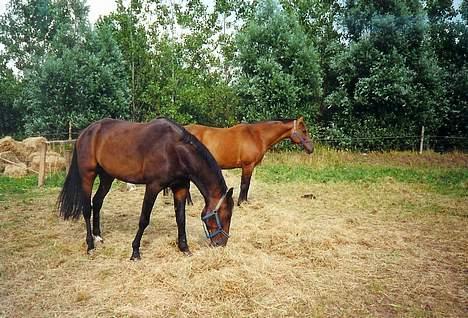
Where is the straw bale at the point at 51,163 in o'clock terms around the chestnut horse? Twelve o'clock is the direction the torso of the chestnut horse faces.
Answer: The straw bale is roughly at 7 o'clock from the chestnut horse.

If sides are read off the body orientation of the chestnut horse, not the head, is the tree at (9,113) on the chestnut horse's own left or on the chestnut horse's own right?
on the chestnut horse's own left

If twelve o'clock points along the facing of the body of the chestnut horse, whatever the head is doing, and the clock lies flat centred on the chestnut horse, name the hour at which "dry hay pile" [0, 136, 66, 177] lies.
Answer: The dry hay pile is roughly at 7 o'clock from the chestnut horse.

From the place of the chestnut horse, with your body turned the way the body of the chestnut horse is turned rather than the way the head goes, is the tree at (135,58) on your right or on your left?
on your left

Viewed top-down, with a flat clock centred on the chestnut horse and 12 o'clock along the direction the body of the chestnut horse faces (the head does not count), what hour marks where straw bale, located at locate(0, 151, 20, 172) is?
The straw bale is roughly at 7 o'clock from the chestnut horse.

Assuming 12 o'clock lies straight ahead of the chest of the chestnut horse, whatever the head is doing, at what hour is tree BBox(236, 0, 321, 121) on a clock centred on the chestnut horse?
The tree is roughly at 9 o'clock from the chestnut horse.

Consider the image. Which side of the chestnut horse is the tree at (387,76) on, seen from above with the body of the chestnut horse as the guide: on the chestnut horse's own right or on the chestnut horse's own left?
on the chestnut horse's own left

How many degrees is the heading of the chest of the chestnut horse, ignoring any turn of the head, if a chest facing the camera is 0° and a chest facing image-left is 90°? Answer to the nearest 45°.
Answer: approximately 270°

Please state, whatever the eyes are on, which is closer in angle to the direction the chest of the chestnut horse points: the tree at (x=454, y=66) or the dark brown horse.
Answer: the tree

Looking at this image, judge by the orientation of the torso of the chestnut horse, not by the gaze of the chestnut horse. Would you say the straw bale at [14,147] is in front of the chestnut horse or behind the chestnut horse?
behind

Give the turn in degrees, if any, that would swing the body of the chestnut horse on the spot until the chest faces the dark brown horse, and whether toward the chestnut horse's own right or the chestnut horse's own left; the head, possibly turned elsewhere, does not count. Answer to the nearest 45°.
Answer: approximately 90° to the chestnut horse's own right

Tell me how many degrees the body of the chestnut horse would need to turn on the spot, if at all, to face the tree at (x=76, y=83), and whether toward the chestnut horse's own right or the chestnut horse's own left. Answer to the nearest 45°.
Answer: approximately 135° to the chestnut horse's own left

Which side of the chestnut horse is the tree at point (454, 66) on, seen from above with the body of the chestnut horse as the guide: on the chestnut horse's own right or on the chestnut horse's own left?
on the chestnut horse's own left
